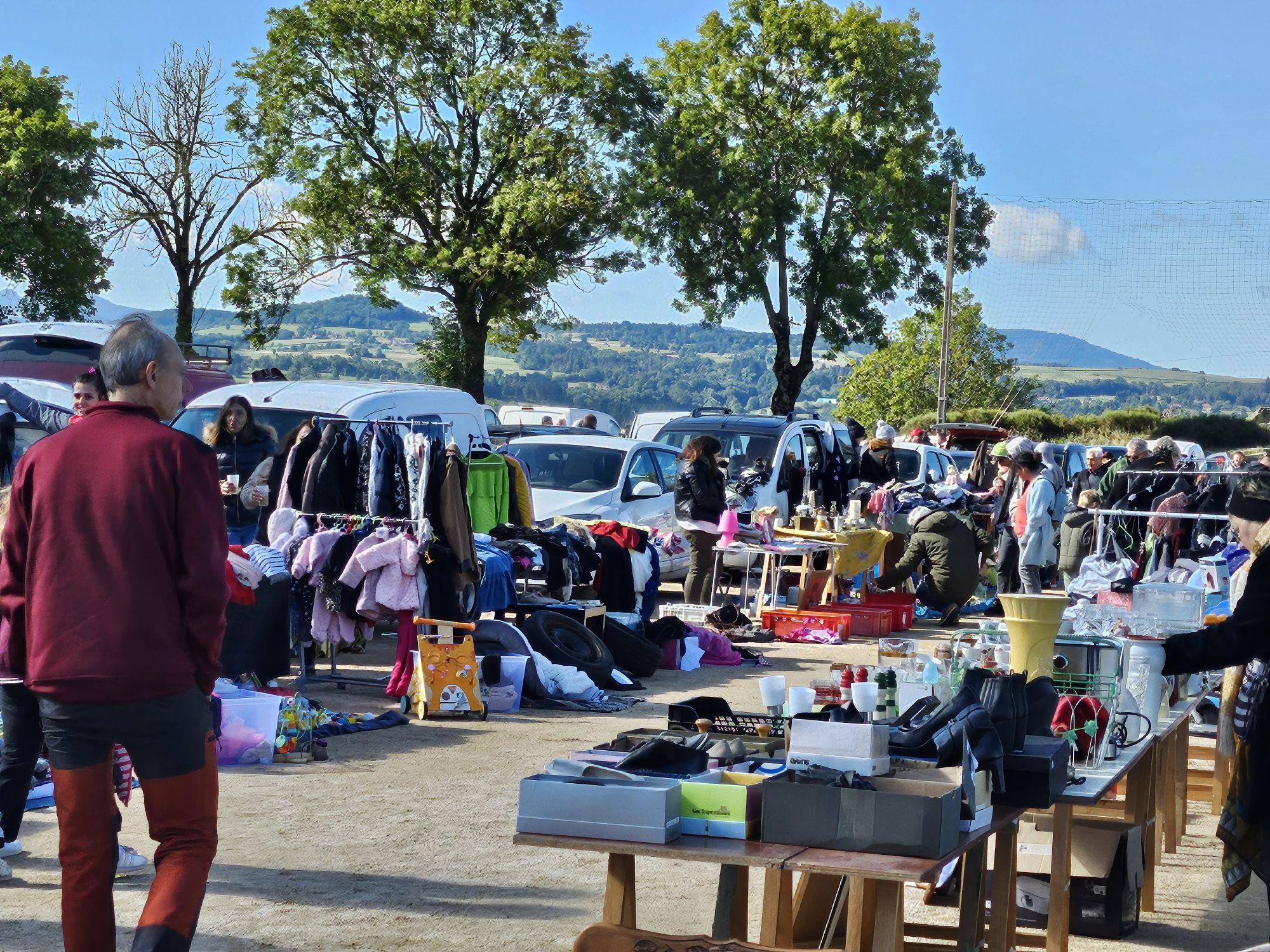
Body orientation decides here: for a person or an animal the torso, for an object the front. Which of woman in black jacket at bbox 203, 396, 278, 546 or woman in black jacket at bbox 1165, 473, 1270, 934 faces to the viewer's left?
woman in black jacket at bbox 1165, 473, 1270, 934

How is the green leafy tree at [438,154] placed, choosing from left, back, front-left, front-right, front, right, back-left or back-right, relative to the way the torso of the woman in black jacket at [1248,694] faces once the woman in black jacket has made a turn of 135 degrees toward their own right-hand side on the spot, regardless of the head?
left

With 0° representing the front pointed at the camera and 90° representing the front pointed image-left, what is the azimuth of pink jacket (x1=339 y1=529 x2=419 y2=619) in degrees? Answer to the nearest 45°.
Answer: approximately 45°

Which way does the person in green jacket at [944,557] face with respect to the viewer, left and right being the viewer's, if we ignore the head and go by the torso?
facing away from the viewer and to the left of the viewer

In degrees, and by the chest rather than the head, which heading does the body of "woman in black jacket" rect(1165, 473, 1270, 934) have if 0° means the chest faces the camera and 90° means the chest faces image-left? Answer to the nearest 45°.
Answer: approximately 90°

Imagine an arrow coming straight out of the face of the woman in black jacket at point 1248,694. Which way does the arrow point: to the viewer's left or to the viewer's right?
to the viewer's left

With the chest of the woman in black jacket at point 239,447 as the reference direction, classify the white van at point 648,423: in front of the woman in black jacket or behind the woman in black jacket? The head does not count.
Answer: behind

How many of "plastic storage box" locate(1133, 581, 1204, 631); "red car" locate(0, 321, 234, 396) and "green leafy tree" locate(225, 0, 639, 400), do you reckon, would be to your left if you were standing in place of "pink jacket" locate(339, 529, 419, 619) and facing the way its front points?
1

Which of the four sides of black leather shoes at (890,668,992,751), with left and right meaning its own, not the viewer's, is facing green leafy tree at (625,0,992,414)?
right
